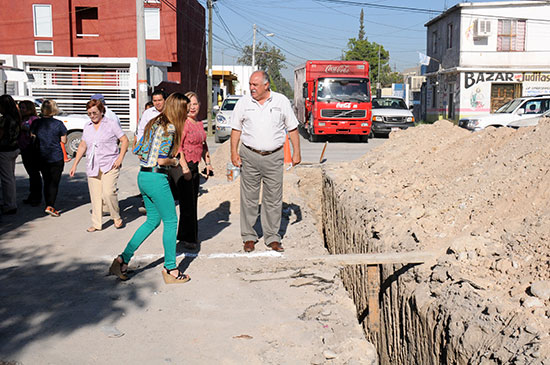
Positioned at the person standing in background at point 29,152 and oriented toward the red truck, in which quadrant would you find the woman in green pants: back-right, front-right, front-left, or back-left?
back-right

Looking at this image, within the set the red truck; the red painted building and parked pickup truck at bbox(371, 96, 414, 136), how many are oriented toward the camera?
3

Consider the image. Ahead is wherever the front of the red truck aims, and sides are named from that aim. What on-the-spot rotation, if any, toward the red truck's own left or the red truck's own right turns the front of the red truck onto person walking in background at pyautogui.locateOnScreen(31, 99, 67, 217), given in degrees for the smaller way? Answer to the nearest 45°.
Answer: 0° — it already faces them

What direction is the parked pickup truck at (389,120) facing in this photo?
toward the camera

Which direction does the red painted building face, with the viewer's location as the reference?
facing the viewer

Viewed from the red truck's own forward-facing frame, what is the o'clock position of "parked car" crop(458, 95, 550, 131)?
The parked car is roughly at 10 o'clock from the red truck.

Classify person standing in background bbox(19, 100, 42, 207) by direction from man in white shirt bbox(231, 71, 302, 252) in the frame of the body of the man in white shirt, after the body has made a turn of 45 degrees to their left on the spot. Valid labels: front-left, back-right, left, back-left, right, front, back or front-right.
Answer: back

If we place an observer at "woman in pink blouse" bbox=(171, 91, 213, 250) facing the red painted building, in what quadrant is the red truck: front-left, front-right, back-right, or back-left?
front-right

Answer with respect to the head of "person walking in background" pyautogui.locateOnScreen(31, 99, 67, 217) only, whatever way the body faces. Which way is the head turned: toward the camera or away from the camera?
away from the camera

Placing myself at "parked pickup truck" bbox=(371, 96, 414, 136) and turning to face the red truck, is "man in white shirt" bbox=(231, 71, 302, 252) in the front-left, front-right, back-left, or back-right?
front-left

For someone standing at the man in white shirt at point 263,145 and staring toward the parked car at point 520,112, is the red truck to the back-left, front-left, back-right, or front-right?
front-left

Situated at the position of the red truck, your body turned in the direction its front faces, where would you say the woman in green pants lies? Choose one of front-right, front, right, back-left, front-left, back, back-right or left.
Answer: front

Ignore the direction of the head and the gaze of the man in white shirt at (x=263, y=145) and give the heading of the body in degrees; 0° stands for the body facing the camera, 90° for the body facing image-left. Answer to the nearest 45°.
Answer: approximately 0°

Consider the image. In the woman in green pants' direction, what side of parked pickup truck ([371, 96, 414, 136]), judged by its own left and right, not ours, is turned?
front

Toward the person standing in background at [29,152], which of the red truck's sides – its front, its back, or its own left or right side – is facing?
front
